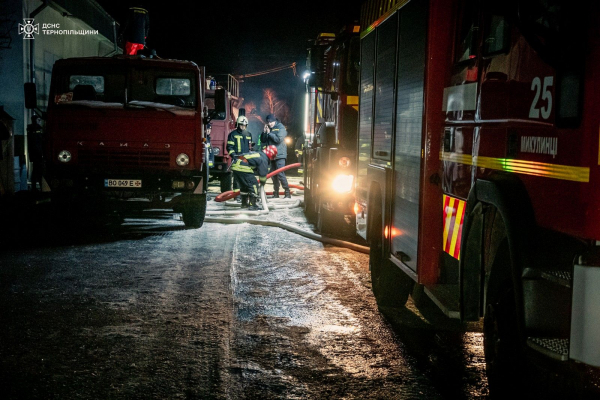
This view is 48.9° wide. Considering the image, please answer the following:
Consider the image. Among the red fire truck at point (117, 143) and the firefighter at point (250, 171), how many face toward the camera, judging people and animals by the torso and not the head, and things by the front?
1

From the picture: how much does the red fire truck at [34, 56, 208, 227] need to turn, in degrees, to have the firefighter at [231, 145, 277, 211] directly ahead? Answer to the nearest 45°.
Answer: approximately 135° to its left

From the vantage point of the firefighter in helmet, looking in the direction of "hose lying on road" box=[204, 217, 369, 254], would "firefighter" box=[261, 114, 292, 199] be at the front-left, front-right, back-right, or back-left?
back-left

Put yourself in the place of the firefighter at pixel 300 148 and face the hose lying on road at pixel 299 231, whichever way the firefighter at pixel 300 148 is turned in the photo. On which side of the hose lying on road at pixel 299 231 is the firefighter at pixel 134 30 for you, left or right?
right

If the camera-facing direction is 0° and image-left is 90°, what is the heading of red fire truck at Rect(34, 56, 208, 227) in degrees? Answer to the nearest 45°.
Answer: approximately 0°

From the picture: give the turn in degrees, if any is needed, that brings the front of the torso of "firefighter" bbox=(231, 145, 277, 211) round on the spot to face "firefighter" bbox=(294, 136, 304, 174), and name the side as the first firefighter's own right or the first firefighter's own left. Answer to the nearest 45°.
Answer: approximately 90° to the first firefighter's own left

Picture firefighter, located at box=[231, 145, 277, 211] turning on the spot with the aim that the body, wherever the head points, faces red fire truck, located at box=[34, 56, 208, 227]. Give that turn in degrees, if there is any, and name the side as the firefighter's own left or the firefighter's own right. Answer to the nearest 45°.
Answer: approximately 135° to the firefighter's own right
